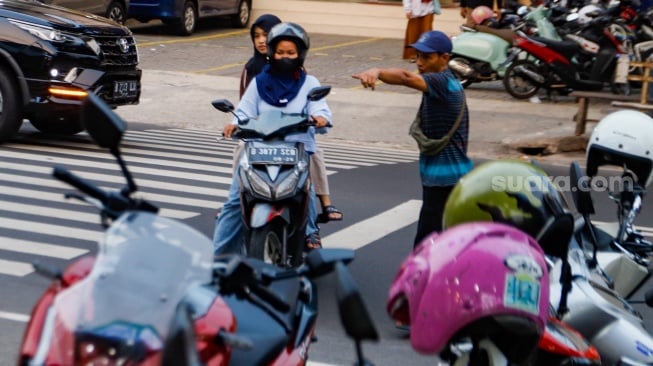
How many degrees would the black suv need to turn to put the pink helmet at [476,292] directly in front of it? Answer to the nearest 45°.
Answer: approximately 45° to its right

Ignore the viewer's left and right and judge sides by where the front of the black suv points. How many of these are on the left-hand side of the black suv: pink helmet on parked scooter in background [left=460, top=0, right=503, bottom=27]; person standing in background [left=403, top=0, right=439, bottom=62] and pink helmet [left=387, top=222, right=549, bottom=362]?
2
